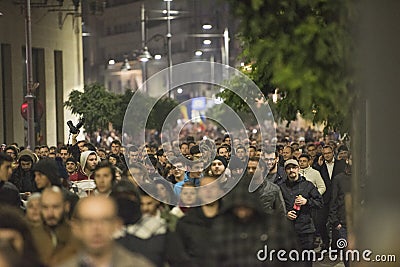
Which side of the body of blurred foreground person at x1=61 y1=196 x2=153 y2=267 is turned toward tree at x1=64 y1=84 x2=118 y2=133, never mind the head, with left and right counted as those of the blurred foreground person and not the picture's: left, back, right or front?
back

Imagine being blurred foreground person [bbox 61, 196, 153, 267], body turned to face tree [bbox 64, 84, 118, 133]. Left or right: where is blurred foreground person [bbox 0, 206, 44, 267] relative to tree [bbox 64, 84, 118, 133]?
left

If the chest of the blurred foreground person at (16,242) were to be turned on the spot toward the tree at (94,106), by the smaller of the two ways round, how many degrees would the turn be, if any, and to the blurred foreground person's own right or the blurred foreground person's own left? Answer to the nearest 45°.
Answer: approximately 180°

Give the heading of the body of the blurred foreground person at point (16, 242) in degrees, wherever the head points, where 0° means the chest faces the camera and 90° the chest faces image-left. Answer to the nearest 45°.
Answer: approximately 0°

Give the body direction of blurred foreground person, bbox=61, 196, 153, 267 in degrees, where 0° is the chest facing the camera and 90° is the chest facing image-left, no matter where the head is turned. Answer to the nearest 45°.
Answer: approximately 0°

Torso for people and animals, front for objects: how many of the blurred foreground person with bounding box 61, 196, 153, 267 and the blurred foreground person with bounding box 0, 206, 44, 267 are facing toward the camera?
2
